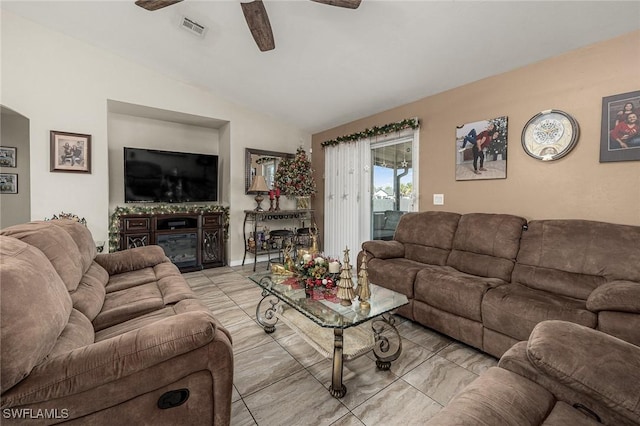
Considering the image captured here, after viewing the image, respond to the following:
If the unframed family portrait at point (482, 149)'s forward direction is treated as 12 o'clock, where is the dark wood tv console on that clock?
The dark wood tv console is roughly at 1 o'clock from the unframed family portrait.

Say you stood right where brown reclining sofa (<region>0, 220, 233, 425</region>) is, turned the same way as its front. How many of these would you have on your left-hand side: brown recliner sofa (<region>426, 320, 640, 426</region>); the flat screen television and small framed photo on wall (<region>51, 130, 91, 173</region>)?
2

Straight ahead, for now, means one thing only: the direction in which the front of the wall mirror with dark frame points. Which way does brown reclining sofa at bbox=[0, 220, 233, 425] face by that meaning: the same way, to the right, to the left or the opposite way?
to the left

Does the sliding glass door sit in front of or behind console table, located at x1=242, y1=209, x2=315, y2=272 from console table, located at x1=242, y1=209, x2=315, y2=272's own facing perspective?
in front

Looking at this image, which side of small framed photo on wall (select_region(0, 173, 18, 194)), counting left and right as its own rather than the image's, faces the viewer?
front

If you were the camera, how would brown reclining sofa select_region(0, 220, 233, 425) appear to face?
facing to the right of the viewer

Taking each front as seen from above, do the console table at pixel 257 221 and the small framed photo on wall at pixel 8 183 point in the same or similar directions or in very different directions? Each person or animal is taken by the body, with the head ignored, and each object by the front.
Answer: same or similar directions

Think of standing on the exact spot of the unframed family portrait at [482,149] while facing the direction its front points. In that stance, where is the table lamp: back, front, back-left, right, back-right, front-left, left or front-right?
front-right

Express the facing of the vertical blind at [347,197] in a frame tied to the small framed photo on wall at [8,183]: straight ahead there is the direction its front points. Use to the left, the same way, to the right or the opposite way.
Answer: to the right

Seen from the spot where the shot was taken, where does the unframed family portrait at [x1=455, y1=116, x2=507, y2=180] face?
facing the viewer and to the left of the viewer

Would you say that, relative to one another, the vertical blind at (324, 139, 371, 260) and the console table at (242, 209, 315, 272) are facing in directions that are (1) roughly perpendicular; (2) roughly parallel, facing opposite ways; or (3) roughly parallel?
roughly perpendicular

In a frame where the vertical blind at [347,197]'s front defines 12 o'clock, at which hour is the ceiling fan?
The ceiling fan is roughly at 11 o'clock from the vertical blind.

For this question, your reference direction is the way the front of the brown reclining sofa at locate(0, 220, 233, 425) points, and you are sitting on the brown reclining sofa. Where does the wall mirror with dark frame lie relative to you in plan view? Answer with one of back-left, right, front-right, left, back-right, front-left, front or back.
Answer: front-left

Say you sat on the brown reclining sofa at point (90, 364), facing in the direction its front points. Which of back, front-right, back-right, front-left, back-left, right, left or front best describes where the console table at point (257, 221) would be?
front-left

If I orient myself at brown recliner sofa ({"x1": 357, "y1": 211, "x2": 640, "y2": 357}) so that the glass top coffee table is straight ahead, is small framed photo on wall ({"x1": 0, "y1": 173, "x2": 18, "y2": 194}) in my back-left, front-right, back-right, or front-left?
front-right

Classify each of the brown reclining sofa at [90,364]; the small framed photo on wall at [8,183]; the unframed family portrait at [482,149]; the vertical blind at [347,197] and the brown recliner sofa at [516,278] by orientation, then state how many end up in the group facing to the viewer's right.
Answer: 1

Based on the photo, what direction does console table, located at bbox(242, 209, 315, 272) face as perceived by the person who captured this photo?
facing the viewer and to the right of the viewer
